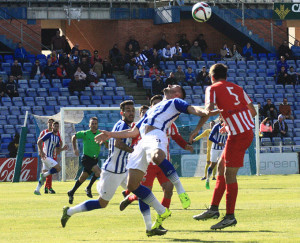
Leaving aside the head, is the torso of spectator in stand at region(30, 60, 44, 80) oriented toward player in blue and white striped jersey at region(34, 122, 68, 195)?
yes

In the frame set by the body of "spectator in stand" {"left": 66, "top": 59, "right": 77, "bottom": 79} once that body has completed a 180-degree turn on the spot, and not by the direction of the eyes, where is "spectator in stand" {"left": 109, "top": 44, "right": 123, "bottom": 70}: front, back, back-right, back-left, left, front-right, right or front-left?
front-right

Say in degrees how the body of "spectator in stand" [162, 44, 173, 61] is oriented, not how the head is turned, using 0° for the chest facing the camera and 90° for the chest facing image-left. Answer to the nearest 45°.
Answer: approximately 0°
